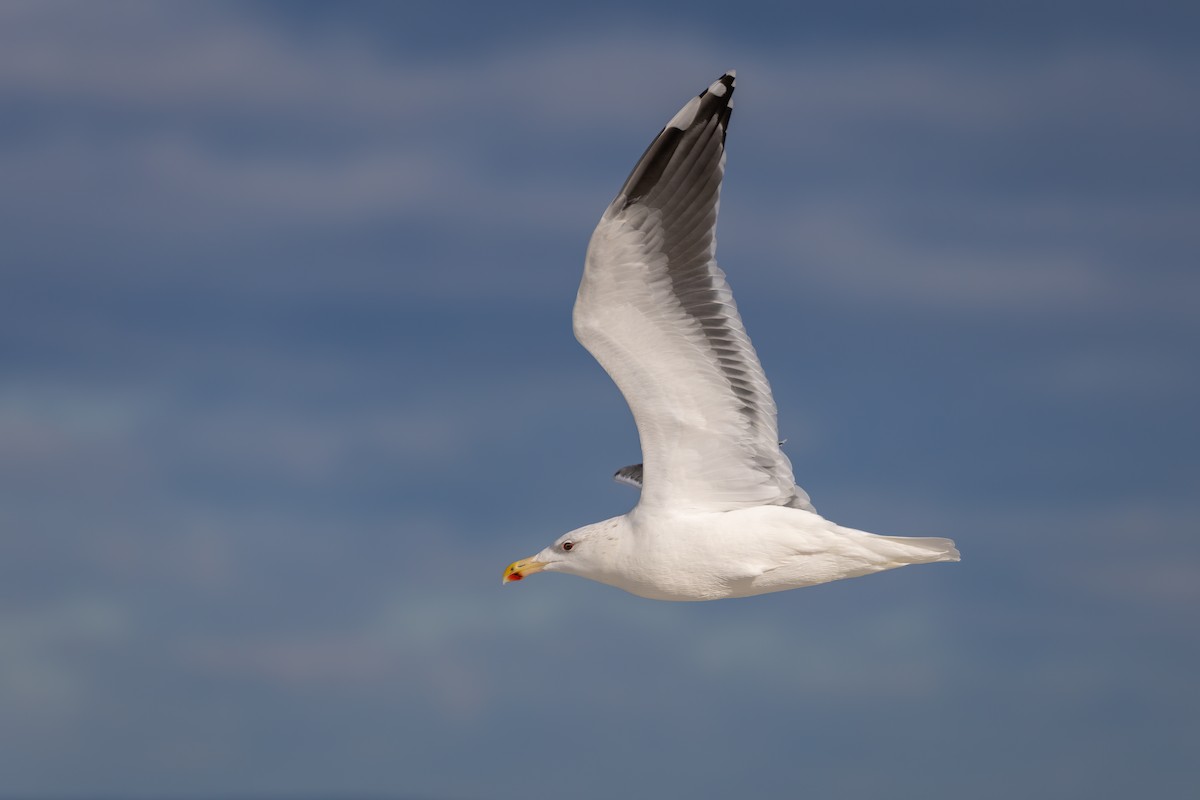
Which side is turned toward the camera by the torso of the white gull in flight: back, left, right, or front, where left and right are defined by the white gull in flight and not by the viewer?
left
